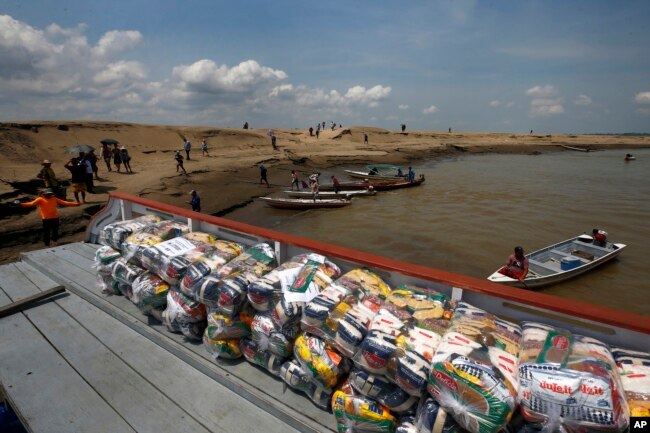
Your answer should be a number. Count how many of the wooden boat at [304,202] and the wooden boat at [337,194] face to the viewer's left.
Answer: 2

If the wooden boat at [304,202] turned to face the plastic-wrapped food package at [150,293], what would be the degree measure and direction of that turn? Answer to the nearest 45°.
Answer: approximately 90° to its left

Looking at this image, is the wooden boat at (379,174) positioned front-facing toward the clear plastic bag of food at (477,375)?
no

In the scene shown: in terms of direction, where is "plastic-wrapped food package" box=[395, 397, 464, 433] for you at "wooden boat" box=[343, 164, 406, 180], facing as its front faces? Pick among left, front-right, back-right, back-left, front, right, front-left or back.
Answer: left

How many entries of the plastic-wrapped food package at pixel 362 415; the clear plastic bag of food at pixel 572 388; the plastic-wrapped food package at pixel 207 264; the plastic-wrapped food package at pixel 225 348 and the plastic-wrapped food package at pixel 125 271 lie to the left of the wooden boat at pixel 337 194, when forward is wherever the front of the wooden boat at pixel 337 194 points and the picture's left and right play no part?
5

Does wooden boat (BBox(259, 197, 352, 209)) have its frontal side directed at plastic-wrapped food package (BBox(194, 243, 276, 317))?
no

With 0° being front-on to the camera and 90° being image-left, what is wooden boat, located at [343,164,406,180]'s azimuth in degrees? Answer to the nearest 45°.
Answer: approximately 90°

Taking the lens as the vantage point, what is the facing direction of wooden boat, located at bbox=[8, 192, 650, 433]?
facing away from the viewer and to the left of the viewer

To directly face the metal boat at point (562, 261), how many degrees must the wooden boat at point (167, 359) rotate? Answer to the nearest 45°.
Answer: approximately 90° to its right

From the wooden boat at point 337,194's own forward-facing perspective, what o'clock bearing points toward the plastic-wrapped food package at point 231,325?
The plastic-wrapped food package is roughly at 9 o'clock from the wooden boat.

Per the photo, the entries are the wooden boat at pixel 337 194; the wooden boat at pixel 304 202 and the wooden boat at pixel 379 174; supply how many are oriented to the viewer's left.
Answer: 3

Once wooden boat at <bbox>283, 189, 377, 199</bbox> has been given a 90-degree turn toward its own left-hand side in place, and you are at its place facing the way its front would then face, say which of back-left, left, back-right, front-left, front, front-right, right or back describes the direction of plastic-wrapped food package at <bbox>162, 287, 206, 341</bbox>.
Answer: front

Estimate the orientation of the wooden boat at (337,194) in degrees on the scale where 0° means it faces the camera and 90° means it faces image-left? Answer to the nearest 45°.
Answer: approximately 90°

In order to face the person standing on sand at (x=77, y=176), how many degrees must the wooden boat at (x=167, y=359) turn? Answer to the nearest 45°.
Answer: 0° — it already faces them

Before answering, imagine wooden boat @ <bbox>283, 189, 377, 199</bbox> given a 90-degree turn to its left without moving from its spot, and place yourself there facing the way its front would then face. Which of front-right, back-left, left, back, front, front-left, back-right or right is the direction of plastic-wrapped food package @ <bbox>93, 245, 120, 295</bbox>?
front

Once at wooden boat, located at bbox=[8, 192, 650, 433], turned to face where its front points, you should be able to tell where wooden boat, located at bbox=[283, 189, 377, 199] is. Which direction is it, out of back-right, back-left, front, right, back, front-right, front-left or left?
front-right

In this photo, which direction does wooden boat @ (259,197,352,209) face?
to the viewer's left
